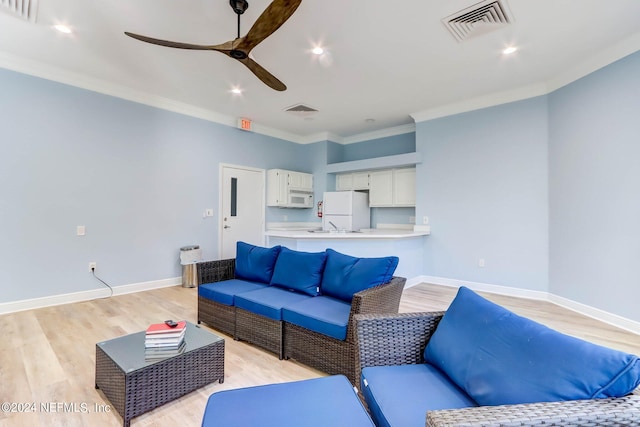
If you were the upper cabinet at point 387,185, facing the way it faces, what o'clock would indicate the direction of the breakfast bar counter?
The breakfast bar counter is roughly at 11 o'clock from the upper cabinet.

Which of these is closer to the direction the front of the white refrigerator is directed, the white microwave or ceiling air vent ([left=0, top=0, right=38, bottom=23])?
the ceiling air vent

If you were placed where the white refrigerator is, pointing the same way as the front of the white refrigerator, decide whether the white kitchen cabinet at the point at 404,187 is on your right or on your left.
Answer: on your left

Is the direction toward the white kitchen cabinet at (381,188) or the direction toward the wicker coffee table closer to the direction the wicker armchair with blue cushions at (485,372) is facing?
the wicker coffee table

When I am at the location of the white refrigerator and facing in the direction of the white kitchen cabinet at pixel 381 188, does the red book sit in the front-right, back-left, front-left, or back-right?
back-right
